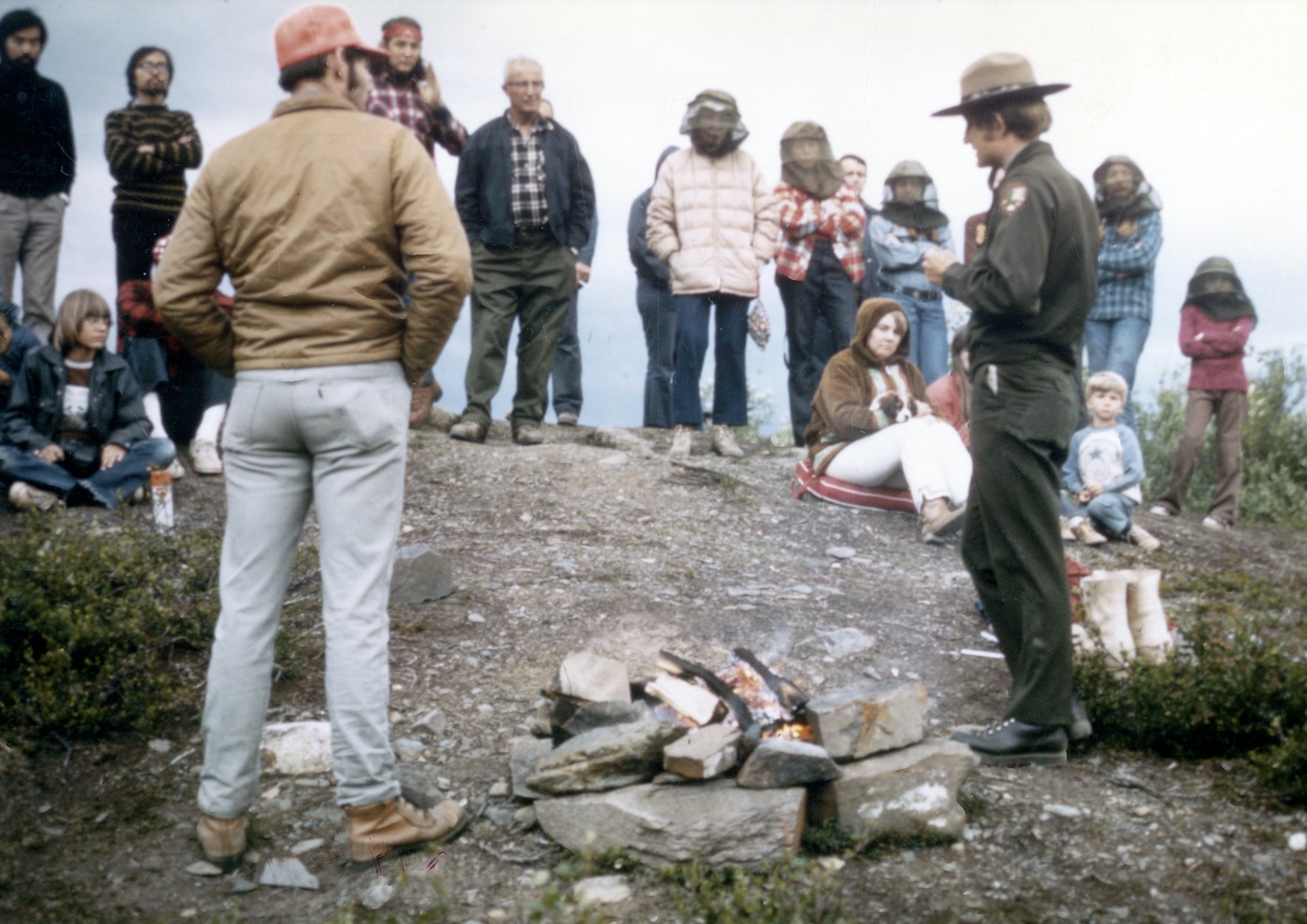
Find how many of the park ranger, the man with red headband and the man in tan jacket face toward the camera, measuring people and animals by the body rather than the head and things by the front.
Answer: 1

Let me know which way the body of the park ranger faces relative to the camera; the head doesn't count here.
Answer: to the viewer's left

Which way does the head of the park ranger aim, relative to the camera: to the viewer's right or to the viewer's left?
to the viewer's left

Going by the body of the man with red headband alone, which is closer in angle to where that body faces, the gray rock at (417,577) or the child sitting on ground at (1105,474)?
the gray rock

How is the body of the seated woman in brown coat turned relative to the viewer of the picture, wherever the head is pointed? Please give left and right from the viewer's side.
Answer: facing the viewer and to the right of the viewer

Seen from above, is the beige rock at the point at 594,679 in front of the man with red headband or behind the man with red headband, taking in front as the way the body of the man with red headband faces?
in front

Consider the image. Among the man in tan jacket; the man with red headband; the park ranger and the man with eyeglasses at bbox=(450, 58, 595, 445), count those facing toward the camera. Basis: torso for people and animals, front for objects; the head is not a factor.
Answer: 2

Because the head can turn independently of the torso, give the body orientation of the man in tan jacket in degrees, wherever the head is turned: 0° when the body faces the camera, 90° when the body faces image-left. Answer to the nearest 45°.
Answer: approximately 180°

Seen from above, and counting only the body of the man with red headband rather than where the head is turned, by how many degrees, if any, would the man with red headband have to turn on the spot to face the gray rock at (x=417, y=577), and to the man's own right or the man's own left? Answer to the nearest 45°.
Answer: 0° — they already face it

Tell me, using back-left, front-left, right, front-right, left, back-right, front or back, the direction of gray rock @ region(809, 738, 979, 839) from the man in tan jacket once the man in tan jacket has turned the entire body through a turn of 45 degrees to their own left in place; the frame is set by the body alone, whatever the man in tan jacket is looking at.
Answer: back-right

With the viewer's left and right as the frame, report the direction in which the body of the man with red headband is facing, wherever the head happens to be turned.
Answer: facing the viewer
